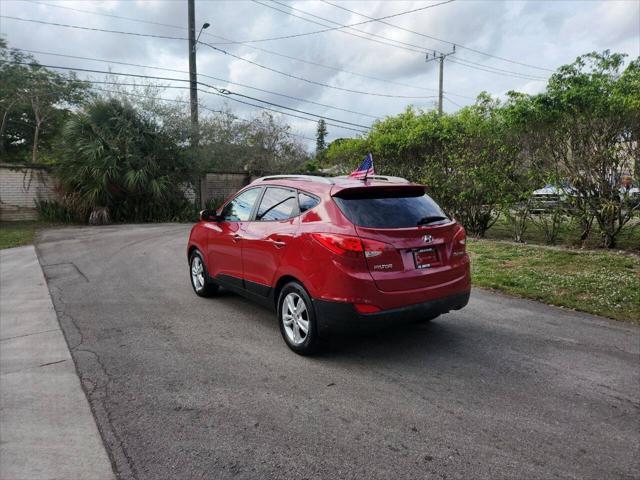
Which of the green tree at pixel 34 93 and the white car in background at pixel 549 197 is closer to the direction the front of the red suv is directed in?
the green tree

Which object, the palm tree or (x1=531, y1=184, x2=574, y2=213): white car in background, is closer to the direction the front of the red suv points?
the palm tree

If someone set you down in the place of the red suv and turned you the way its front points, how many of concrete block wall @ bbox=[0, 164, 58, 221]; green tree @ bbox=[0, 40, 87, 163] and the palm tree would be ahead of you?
3

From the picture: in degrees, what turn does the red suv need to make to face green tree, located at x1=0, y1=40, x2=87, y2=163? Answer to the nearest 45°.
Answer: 0° — it already faces it

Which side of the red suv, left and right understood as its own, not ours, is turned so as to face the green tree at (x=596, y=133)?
right

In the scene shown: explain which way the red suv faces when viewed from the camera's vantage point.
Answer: facing away from the viewer and to the left of the viewer

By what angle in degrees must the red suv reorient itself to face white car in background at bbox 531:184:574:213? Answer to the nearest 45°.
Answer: approximately 90° to its right
